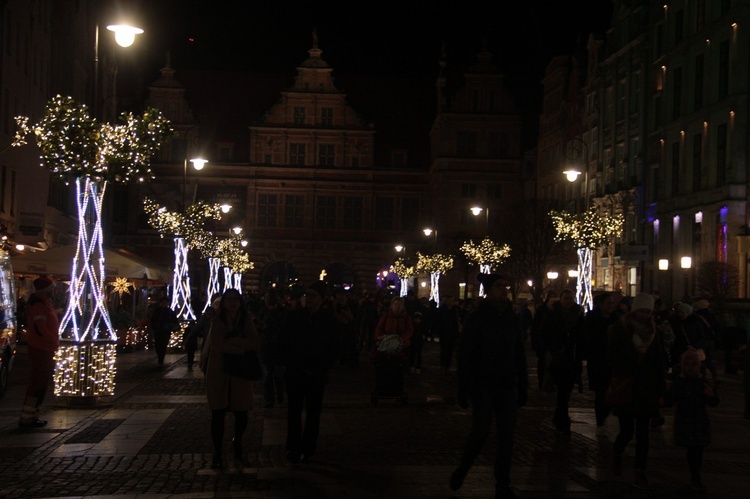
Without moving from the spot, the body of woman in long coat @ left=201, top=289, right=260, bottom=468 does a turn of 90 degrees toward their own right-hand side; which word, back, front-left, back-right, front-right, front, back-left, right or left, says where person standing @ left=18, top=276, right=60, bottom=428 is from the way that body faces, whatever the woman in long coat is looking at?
front-right
